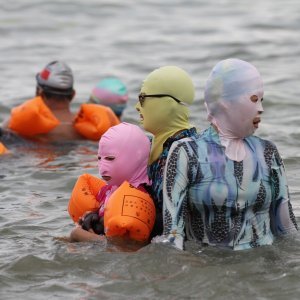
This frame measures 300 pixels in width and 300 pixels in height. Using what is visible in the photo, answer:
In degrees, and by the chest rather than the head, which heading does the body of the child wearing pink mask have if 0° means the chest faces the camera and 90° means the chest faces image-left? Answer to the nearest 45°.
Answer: approximately 45°
